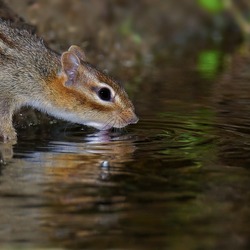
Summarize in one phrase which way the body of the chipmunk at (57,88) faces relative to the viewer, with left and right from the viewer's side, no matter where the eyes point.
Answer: facing to the right of the viewer
